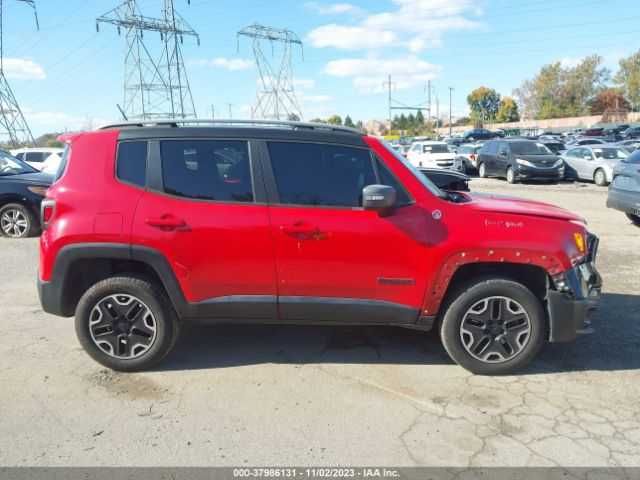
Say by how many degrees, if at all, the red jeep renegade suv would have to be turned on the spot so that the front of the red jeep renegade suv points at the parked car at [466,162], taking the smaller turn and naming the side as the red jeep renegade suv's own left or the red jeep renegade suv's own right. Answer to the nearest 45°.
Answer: approximately 90° to the red jeep renegade suv's own left

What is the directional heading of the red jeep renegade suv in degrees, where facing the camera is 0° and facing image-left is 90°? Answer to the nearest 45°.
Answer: approximately 270°

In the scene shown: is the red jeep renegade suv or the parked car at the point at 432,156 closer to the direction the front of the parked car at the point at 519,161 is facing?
the red jeep renegade suv

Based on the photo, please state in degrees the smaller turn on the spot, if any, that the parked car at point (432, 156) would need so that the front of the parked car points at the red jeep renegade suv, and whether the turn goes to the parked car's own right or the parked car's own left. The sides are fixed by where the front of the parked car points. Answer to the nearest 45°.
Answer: approximately 45° to the parked car's own right

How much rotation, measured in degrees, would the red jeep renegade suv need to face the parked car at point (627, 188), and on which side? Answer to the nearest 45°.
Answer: approximately 45° to its left

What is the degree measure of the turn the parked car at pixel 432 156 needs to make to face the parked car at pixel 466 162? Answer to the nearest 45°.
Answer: approximately 45° to its left

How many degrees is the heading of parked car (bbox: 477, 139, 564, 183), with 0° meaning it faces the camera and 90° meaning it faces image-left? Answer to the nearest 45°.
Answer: approximately 315°

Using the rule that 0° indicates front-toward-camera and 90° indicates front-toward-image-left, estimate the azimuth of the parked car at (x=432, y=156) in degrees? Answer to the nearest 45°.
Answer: approximately 315°

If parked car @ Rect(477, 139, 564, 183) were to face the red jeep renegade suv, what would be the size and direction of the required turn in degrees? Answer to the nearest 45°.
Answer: approximately 45° to its right

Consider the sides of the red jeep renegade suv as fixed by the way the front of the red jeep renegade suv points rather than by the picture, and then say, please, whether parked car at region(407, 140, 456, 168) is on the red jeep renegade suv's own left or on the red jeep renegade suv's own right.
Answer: on the red jeep renegade suv's own left

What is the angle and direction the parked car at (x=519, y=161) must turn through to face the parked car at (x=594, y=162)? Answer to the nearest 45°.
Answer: approximately 45° to its left
